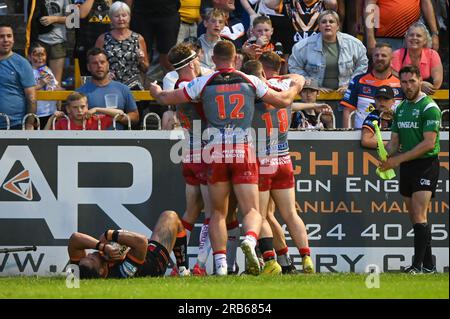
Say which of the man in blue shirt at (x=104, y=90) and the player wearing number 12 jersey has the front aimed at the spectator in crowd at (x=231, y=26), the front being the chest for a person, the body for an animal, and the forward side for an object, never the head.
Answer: the player wearing number 12 jersey

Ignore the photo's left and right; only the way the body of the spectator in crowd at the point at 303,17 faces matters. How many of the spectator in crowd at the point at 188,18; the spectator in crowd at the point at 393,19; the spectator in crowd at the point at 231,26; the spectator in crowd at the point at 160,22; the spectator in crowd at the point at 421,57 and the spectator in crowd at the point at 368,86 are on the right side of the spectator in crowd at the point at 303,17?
3

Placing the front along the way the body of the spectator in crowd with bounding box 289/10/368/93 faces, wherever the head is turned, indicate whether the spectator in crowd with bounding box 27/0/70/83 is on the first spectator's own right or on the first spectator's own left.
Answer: on the first spectator's own right

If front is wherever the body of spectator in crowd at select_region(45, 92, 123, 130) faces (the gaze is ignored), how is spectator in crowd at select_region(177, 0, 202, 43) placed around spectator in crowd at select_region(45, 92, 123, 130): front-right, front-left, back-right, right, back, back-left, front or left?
back-left

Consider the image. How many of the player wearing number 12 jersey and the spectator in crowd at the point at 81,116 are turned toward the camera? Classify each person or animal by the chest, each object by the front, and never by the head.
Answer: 1

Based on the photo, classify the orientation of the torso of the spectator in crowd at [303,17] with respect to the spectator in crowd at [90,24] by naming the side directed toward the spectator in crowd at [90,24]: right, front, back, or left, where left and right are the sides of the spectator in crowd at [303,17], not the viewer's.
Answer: right

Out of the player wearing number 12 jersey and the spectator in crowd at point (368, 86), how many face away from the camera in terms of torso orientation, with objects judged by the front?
1

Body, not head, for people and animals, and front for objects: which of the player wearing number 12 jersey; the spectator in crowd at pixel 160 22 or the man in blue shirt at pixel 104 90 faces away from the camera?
the player wearing number 12 jersey
